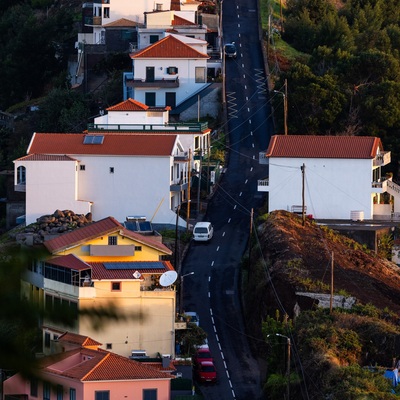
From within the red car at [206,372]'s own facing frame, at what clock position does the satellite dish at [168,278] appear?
The satellite dish is roughly at 5 o'clock from the red car.

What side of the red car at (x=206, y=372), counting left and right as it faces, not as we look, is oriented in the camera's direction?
front

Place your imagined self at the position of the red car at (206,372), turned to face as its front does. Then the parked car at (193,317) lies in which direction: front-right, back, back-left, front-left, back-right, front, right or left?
back

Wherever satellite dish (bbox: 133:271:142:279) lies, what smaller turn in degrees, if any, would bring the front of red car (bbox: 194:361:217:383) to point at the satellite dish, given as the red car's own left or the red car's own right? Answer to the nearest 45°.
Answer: approximately 135° to the red car's own right

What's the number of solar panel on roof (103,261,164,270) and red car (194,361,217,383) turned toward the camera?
2

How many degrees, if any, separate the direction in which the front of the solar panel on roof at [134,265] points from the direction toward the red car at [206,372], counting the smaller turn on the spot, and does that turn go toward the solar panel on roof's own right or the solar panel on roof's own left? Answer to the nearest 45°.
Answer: approximately 45° to the solar panel on roof's own left

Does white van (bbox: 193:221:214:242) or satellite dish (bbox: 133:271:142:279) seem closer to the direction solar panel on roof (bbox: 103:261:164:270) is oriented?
the satellite dish

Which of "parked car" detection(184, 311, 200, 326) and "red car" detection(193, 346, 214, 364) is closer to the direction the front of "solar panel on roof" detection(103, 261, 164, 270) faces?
the red car

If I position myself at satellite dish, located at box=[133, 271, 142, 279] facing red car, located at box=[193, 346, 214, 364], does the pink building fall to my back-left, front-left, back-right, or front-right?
front-right

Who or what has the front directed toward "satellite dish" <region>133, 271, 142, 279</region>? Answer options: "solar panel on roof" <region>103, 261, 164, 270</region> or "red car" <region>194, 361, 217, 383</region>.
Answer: the solar panel on roof

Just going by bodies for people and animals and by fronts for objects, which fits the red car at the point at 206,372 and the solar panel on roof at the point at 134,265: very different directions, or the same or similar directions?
same or similar directions

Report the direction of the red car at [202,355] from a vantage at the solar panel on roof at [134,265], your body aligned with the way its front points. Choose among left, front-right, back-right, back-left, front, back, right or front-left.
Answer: front-left

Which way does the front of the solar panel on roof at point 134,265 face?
toward the camera

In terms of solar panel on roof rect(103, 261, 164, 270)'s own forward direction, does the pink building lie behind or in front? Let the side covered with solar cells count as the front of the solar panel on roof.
in front

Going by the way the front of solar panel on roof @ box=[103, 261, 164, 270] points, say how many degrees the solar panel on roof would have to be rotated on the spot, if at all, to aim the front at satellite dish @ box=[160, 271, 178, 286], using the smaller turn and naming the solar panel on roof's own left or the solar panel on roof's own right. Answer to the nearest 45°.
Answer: approximately 45° to the solar panel on roof's own left
